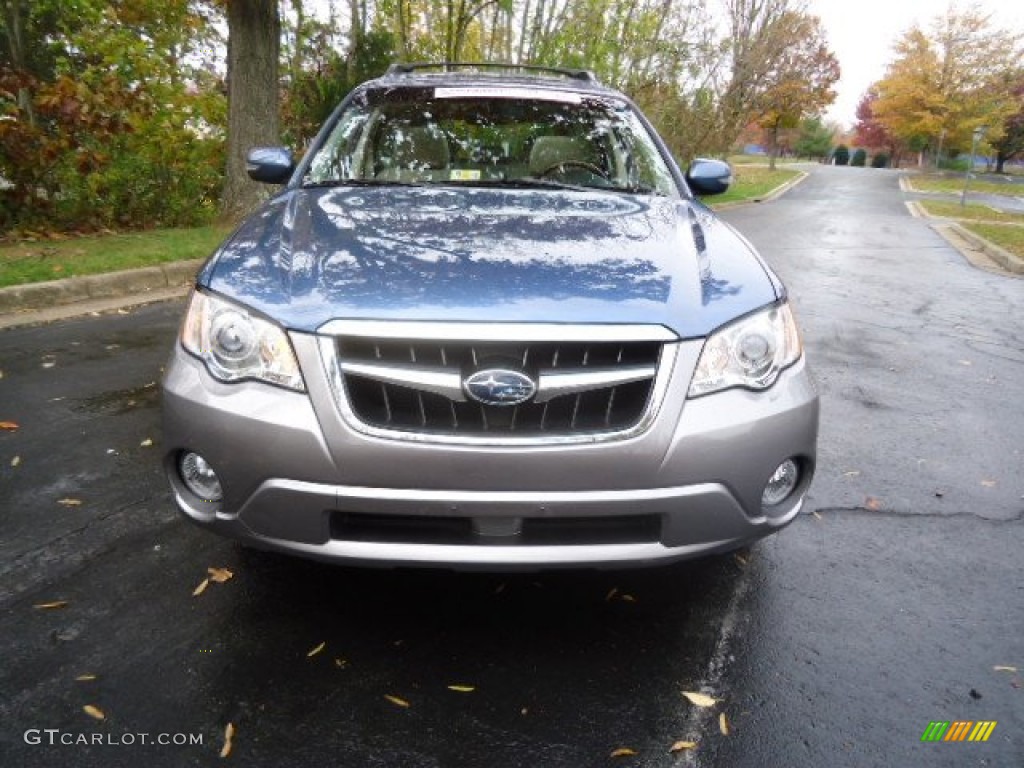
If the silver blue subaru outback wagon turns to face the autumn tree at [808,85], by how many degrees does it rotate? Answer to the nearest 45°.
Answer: approximately 180°

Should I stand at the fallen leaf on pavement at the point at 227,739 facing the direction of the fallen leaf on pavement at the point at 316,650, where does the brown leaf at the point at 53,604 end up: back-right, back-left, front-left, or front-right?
front-left

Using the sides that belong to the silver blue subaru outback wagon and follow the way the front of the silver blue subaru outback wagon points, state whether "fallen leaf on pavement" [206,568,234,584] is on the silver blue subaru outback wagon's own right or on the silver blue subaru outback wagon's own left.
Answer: on the silver blue subaru outback wagon's own right

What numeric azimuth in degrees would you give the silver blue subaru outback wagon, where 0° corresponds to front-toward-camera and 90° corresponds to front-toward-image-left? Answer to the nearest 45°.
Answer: approximately 0°

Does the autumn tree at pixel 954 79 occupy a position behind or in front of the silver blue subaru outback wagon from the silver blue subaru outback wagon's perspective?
behind

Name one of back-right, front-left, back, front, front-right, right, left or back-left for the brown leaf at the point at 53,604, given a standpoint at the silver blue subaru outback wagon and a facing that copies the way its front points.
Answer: right
